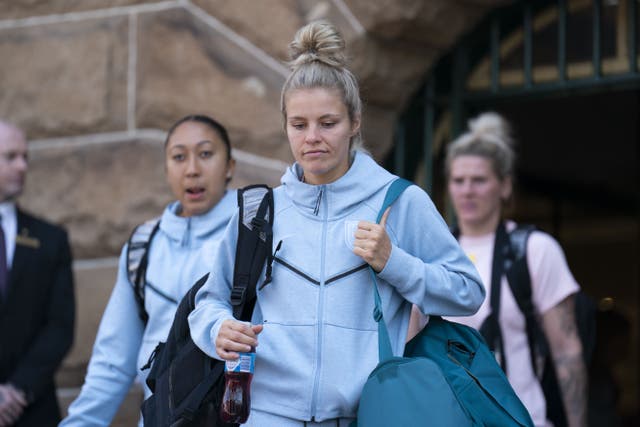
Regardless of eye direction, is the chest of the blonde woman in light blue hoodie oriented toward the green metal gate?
no

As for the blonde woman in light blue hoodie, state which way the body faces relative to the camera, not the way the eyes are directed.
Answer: toward the camera

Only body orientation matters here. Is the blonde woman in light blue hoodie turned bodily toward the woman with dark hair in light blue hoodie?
no

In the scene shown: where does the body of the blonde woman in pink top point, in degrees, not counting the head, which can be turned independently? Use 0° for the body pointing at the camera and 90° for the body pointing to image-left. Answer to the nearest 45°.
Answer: approximately 45°

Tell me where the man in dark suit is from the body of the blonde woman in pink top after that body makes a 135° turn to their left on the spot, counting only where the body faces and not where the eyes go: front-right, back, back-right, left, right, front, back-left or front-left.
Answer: back

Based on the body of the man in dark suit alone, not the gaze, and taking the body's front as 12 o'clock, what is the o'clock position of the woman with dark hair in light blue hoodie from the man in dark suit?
The woman with dark hair in light blue hoodie is roughly at 11 o'clock from the man in dark suit.

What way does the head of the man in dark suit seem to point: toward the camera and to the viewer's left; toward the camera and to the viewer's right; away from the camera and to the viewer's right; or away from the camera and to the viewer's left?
toward the camera and to the viewer's right

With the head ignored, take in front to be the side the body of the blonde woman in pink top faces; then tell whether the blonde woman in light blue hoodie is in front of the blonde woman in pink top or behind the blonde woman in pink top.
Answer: in front

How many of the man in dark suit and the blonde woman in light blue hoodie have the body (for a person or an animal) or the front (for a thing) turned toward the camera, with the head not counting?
2

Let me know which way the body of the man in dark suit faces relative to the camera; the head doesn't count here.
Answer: toward the camera

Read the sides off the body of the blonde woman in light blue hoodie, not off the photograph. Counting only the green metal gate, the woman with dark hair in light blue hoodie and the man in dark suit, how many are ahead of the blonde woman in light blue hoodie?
0

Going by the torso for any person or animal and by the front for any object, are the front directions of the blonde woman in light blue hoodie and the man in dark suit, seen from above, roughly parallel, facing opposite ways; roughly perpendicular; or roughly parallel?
roughly parallel

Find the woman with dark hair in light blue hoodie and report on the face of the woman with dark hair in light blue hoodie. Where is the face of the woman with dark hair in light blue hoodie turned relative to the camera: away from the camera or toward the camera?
toward the camera

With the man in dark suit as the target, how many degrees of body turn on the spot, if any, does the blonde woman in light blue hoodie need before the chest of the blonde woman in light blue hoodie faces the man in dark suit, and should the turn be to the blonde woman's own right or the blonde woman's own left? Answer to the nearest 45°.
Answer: approximately 135° to the blonde woman's own right
